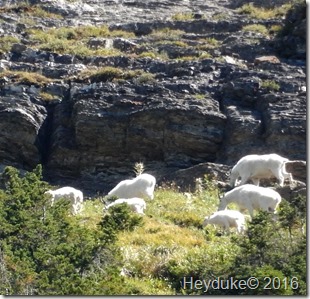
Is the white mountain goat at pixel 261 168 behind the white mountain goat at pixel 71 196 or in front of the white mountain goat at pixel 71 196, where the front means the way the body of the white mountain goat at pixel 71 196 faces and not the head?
behind

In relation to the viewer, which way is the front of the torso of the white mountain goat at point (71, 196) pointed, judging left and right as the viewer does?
facing to the left of the viewer

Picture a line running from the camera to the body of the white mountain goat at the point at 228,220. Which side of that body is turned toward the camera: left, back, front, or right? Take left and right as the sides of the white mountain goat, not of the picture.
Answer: left

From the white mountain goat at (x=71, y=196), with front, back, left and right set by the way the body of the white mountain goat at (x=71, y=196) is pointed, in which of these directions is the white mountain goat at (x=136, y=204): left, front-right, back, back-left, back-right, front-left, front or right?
back-left

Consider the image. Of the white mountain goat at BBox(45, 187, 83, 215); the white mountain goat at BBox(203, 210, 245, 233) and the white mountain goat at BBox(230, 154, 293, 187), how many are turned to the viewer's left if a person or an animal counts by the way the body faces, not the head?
3

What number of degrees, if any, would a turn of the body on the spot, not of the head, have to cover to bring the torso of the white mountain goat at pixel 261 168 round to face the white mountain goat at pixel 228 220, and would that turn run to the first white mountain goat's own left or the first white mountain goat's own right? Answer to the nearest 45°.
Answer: approximately 90° to the first white mountain goat's own left

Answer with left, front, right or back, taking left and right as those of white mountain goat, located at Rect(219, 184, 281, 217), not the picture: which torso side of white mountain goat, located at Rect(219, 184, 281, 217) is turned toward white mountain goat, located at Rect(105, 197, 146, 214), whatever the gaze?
front

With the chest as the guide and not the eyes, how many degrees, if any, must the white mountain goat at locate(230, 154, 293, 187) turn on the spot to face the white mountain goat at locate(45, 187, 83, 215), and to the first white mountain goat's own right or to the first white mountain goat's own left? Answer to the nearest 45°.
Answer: approximately 45° to the first white mountain goat's own left

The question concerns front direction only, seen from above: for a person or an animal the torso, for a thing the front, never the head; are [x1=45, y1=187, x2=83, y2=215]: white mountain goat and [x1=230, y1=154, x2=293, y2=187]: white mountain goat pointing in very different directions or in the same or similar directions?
same or similar directions

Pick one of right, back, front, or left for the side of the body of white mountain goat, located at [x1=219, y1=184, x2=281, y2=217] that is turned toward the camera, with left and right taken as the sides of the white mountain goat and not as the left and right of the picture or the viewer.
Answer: left

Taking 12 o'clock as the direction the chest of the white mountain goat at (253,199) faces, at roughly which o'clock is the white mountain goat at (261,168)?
the white mountain goat at (261,168) is roughly at 3 o'clock from the white mountain goat at (253,199).

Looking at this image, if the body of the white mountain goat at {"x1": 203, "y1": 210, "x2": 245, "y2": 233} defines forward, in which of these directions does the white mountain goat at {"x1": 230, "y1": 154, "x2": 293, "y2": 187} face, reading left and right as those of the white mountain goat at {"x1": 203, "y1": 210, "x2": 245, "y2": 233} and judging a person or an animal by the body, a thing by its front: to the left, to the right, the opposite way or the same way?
the same way

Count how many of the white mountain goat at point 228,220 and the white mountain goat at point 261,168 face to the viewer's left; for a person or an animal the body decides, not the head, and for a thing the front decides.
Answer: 2

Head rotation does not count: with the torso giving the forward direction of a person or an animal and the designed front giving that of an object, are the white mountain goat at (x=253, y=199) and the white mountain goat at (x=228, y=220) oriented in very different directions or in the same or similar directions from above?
same or similar directions
